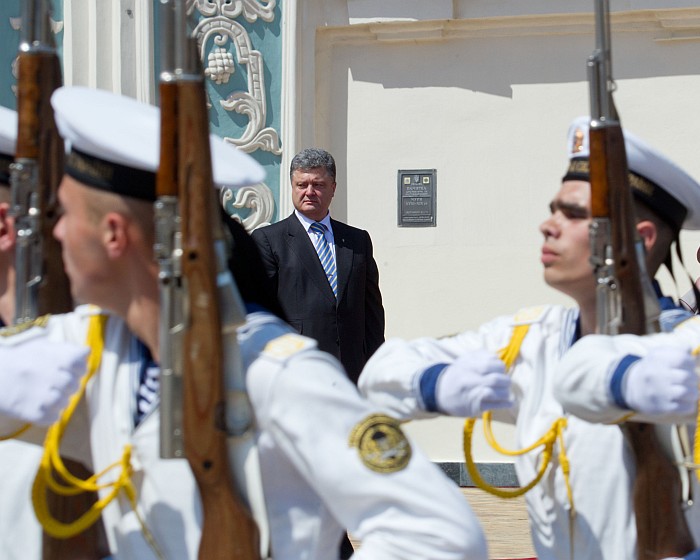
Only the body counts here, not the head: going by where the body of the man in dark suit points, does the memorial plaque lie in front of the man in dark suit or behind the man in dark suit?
behind

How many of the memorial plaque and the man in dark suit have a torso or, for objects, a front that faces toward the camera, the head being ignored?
2

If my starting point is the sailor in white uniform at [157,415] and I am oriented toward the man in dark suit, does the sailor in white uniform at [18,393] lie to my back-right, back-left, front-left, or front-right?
front-left

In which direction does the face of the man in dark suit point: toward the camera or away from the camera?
toward the camera

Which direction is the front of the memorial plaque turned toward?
toward the camera

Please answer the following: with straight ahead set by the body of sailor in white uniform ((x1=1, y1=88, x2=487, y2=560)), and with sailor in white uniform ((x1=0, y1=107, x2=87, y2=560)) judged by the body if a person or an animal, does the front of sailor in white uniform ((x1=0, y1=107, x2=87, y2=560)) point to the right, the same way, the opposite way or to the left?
the same way

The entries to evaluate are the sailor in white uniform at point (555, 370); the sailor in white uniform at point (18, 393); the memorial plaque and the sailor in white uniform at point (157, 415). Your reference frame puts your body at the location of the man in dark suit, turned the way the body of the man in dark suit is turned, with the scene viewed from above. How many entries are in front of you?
3

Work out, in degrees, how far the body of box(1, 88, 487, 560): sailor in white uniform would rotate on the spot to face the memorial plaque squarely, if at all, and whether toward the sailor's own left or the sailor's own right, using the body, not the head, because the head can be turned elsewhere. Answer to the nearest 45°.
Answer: approximately 135° to the sailor's own right

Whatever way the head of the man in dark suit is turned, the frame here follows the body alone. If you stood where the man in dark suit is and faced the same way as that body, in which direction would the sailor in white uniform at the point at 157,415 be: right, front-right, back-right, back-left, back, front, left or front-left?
front

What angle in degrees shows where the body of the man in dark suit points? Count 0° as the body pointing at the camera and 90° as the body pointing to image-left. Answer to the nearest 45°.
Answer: approximately 0°

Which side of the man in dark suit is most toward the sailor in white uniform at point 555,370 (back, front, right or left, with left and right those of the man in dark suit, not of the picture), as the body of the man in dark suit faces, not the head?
front

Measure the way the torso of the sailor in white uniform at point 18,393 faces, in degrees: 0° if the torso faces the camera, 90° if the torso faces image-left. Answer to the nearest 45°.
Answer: approximately 45°

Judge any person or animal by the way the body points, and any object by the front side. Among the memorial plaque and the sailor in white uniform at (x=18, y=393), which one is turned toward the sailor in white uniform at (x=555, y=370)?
the memorial plaque

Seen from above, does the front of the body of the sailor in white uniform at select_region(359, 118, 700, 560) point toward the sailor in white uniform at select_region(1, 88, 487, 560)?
yes
